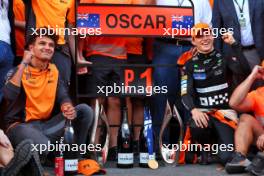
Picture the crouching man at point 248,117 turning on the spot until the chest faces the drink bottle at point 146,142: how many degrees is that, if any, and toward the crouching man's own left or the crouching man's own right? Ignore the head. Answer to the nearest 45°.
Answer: approximately 45° to the crouching man's own right

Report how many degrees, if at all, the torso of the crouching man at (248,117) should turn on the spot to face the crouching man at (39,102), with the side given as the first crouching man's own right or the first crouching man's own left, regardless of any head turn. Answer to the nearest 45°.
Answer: approximately 45° to the first crouching man's own right

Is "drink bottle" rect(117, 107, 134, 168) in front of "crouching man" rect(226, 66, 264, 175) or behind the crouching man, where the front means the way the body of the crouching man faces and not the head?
in front

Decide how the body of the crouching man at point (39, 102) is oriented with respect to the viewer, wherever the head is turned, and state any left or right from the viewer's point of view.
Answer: facing the viewer and to the right of the viewer

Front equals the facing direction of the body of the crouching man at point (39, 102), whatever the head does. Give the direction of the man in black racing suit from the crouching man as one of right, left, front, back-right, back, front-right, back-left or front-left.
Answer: front-left

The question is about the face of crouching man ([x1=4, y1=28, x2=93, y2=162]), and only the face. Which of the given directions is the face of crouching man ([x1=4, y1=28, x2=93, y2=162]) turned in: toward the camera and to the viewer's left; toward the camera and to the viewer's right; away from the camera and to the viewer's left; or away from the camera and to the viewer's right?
toward the camera and to the viewer's right

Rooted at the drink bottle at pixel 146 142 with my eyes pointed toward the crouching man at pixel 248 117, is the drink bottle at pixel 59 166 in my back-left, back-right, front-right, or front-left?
back-right

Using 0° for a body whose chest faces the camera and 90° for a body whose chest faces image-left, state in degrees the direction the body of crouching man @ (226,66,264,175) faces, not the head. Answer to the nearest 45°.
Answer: approximately 45°

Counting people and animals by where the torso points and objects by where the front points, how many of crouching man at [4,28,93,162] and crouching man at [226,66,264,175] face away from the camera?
0

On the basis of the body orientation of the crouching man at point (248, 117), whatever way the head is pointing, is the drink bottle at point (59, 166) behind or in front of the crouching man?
in front
